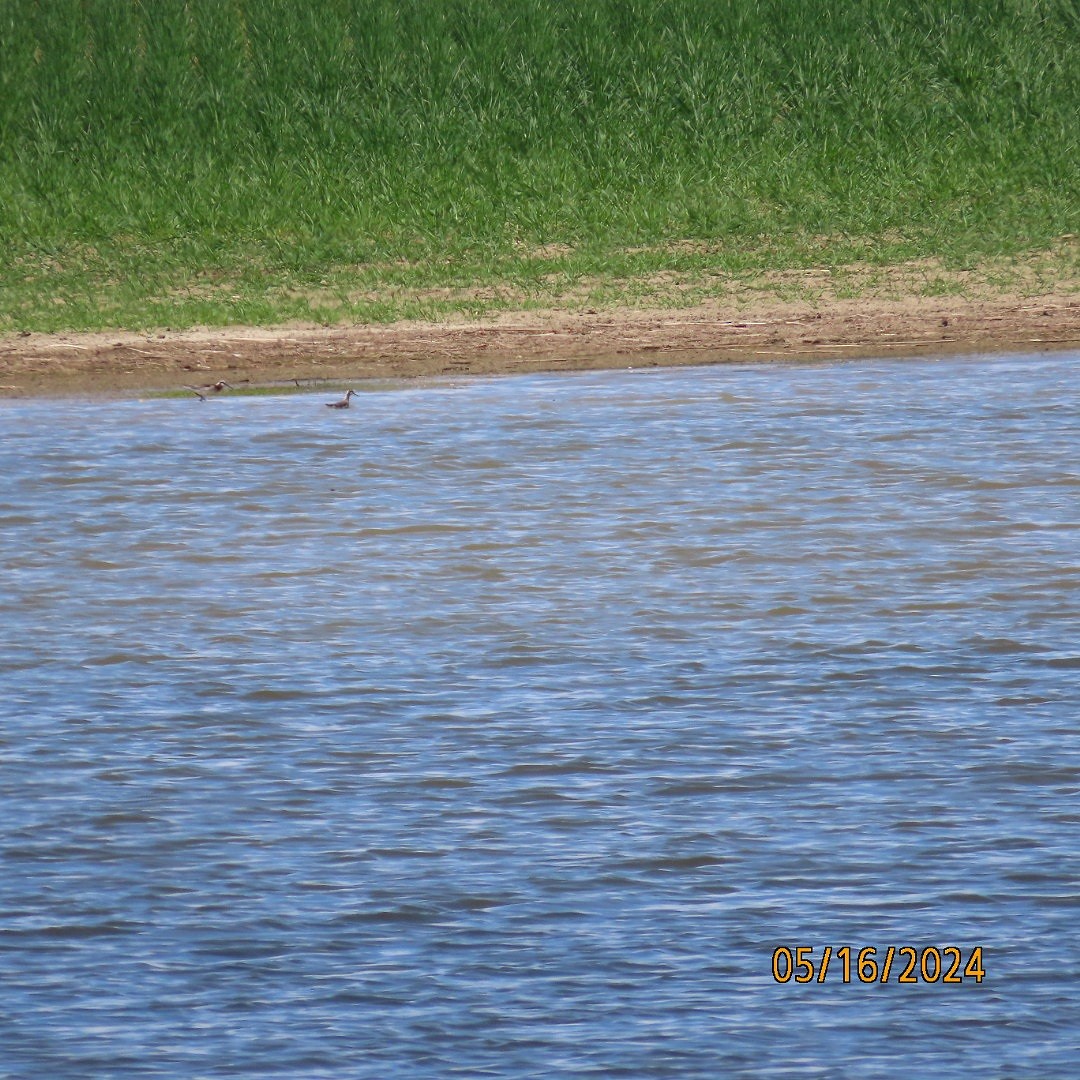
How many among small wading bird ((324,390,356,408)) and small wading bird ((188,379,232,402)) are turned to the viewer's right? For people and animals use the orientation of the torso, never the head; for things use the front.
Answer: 2

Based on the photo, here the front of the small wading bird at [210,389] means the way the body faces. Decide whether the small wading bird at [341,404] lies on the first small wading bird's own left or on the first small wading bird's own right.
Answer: on the first small wading bird's own right

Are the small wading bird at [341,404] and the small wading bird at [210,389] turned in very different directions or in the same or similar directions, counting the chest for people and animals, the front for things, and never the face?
same or similar directions

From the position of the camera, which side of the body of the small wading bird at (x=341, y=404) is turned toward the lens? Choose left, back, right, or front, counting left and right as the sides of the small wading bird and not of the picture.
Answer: right

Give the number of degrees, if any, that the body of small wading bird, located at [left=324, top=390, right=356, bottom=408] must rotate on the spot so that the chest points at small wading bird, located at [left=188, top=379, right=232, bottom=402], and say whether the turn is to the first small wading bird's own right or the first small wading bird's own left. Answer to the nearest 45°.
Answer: approximately 135° to the first small wading bird's own left

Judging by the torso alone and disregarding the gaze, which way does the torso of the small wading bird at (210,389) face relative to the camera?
to the viewer's right
